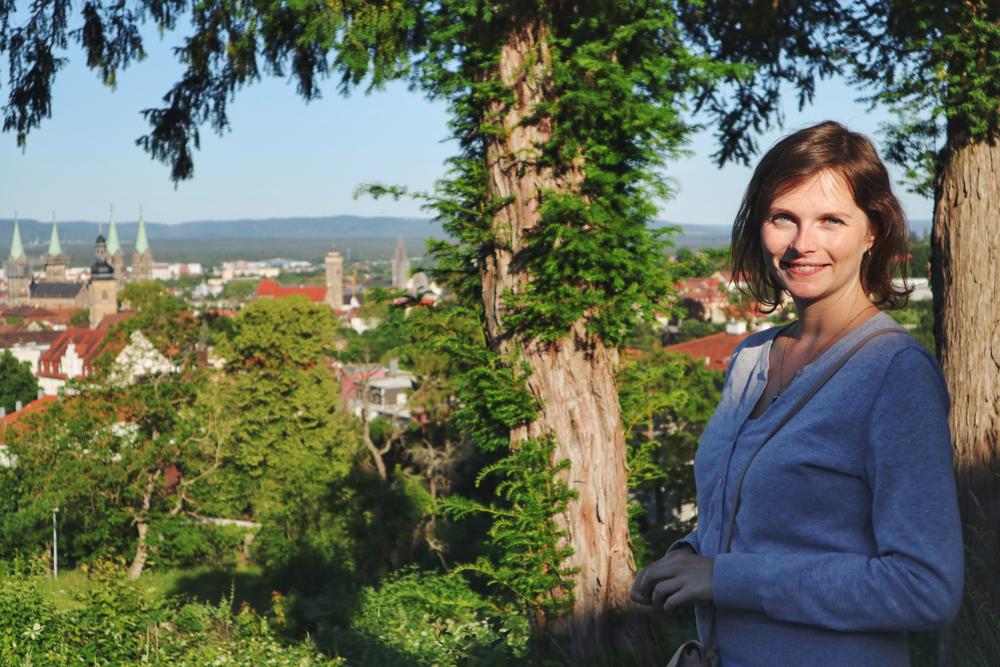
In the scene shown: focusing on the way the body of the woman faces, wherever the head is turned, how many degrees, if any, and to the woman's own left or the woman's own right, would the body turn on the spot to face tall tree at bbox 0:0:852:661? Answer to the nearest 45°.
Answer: approximately 135° to the woman's own right

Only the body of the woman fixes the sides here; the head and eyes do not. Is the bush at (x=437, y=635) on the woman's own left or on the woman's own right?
on the woman's own right

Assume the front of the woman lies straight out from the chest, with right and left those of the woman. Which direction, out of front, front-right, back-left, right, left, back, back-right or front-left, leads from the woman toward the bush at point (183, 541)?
right

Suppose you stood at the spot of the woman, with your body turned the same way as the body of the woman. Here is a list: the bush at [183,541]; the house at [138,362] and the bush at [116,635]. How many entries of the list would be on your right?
3

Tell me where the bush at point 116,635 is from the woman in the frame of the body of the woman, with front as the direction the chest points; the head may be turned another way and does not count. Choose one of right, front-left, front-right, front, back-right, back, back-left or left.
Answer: right

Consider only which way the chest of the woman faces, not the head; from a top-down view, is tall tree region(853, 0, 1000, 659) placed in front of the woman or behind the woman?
behind

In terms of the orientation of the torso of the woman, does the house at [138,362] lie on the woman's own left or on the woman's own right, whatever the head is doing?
on the woman's own right
